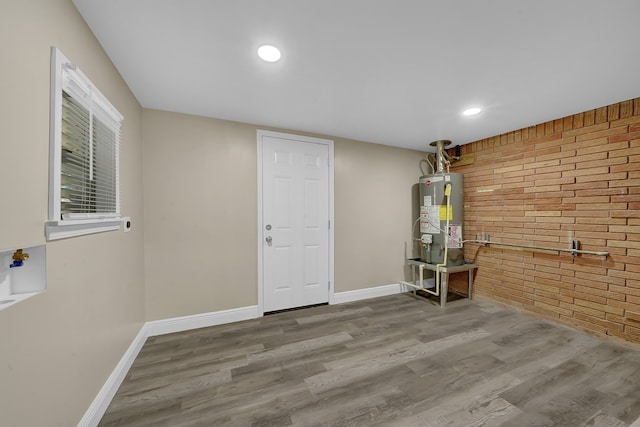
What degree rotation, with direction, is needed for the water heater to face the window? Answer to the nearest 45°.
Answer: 0° — it already faces it

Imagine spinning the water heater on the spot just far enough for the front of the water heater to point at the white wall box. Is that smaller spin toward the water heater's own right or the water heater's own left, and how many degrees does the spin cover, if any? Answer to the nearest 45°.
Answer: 0° — it already faces it

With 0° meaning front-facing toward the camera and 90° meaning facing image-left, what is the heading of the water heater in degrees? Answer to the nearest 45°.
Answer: approximately 45°
